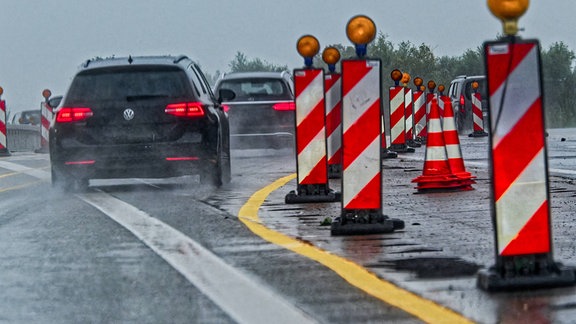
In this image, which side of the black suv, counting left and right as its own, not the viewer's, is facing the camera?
back

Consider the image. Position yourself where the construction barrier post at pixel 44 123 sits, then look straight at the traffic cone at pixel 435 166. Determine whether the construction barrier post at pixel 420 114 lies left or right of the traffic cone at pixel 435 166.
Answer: left

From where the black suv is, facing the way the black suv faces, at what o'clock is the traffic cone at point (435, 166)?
The traffic cone is roughly at 4 o'clock from the black suv.

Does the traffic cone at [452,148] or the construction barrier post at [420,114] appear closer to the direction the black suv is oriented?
the construction barrier post

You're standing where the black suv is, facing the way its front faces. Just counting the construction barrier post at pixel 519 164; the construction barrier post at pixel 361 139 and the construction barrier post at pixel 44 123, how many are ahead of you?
1

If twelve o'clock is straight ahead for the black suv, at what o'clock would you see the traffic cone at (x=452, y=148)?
The traffic cone is roughly at 4 o'clock from the black suv.

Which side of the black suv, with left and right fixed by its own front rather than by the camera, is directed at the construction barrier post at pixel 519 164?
back
